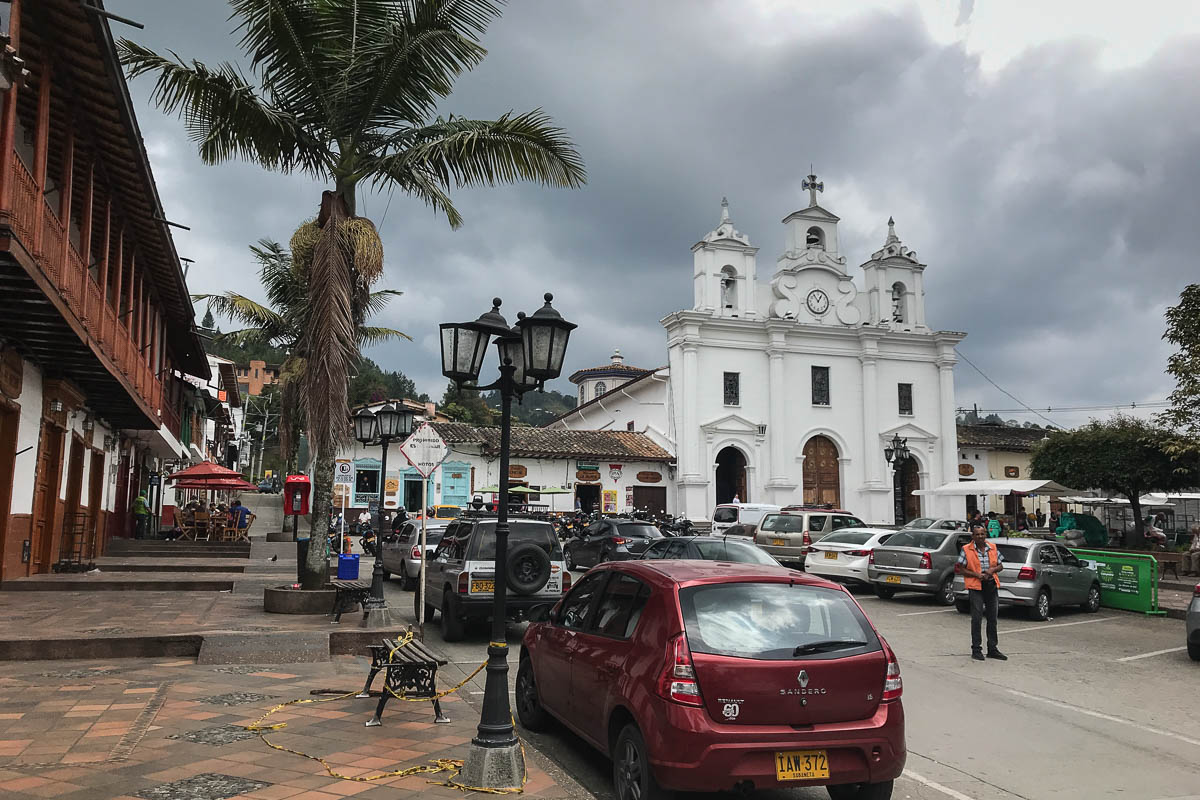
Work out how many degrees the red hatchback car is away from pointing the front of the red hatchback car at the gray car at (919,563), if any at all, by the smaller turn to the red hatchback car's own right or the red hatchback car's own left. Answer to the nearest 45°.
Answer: approximately 45° to the red hatchback car's own right

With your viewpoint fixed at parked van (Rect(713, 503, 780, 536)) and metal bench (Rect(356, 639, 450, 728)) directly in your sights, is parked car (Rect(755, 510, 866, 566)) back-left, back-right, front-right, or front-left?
front-left

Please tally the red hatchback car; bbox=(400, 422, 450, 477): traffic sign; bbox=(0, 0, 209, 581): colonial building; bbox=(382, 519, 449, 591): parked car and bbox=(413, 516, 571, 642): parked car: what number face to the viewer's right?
1

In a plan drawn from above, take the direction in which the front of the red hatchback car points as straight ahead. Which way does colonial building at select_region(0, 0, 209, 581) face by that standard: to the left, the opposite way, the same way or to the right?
to the right

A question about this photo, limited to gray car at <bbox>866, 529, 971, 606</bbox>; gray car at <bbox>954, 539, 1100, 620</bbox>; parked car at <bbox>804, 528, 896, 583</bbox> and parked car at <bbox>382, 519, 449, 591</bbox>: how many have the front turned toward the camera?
0

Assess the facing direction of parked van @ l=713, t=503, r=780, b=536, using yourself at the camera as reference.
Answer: facing away from the viewer and to the right of the viewer

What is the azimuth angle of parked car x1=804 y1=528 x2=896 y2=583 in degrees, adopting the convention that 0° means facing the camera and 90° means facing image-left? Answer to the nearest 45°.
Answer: approximately 225°

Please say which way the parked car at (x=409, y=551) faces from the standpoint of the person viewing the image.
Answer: facing away from the viewer and to the left of the viewer

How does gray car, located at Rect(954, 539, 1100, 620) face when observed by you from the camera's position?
facing away from the viewer and to the right of the viewer

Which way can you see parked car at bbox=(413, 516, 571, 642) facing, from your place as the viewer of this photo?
facing away from the viewer and to the left of the viewer

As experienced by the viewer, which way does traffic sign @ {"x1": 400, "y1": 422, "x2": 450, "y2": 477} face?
facing the viewer

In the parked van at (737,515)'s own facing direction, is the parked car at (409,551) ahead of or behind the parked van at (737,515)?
behind

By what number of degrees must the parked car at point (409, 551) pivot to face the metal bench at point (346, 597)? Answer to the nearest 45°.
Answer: approximately 135° to its left

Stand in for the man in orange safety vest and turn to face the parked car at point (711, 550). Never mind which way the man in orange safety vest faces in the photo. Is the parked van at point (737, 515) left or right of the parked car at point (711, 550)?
right

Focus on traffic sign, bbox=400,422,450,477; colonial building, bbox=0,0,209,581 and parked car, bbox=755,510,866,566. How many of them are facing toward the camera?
1

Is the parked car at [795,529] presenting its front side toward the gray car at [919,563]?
no

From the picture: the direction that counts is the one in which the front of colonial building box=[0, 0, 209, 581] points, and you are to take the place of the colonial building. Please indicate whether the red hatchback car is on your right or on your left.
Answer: on your right

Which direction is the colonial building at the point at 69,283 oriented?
to the viewer's right

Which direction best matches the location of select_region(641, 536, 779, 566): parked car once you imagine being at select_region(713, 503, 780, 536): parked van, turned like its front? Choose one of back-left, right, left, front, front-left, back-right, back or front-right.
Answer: back-right

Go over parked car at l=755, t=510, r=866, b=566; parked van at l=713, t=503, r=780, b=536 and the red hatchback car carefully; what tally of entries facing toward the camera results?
0
